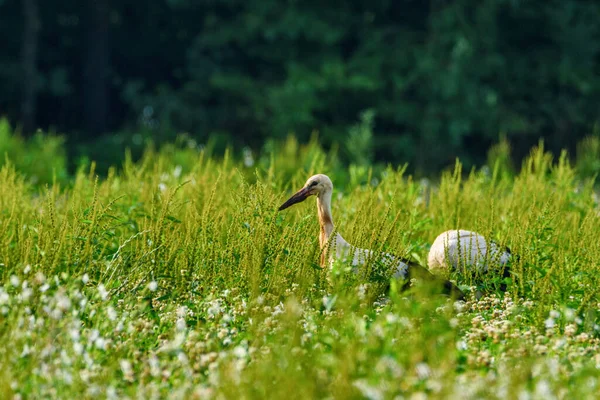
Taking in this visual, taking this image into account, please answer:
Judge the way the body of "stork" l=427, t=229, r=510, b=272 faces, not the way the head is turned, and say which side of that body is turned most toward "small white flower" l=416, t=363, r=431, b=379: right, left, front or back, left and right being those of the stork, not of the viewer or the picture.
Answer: left

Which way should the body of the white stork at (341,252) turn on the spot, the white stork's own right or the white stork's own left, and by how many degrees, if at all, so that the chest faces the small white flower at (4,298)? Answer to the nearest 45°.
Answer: approximately 45° to the white stork's own left

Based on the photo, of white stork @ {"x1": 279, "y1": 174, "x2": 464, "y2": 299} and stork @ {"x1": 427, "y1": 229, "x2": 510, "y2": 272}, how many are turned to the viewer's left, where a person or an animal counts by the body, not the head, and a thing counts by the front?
2

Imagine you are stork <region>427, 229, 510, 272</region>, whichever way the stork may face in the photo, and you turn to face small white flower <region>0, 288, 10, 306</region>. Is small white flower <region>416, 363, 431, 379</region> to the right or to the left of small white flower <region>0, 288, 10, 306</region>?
left

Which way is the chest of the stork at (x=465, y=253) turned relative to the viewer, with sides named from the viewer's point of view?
facing to the left of the viewer

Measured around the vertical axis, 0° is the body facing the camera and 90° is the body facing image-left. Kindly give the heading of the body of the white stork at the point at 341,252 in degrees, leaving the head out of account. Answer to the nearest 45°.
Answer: approximately 90°

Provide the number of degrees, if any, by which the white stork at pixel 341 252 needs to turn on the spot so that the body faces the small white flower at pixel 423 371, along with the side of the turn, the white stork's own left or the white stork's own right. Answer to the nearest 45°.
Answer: approximately 90° to the white stork's own left

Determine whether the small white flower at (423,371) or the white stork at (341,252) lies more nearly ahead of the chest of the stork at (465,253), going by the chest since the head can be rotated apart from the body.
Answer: the white stork

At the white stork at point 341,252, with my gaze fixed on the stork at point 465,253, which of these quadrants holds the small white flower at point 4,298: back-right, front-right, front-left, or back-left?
back-right

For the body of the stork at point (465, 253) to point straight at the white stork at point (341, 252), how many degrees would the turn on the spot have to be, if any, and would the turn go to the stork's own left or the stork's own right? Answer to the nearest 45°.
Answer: approximately 45° to the stork's own left
